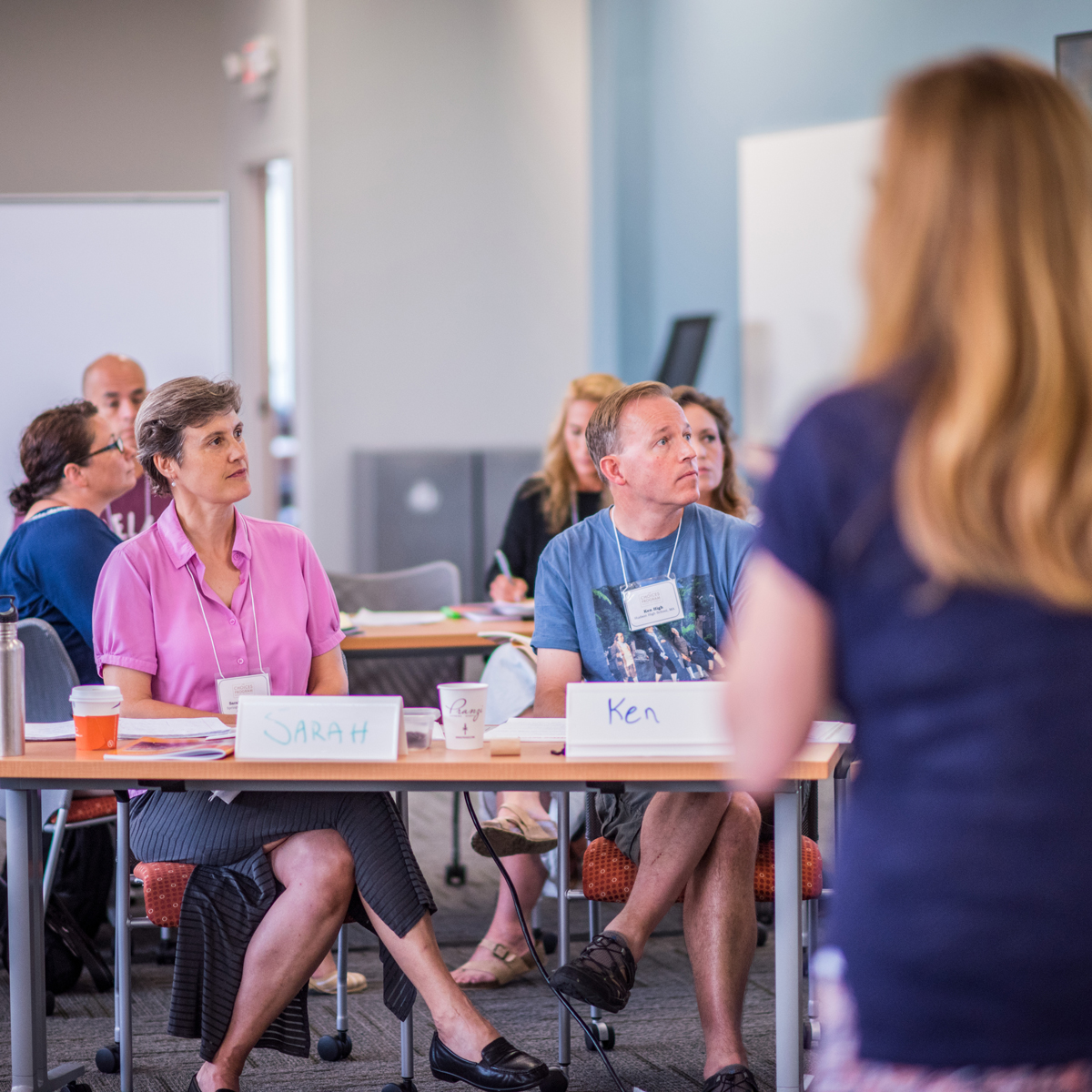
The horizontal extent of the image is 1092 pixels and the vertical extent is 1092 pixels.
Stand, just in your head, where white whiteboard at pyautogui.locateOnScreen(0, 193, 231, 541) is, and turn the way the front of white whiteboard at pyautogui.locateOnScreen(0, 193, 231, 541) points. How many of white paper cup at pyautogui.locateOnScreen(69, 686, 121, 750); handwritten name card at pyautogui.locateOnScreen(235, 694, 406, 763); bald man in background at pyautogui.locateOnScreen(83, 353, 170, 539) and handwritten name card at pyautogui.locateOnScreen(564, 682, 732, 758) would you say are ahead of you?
4

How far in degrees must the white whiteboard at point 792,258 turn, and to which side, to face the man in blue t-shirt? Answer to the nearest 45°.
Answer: approximately 45° to its left

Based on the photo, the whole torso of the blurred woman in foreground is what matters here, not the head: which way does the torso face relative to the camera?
away from the camera

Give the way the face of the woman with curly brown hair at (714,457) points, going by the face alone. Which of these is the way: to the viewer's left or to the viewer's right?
to the viewer's right

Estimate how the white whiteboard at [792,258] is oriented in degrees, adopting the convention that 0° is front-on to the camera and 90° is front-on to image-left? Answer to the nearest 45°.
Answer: approximately 45°

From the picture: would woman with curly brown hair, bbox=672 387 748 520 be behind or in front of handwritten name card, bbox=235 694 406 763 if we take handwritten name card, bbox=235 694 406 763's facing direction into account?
behind

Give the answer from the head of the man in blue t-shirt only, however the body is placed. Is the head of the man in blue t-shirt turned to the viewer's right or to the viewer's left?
to the viewer's right

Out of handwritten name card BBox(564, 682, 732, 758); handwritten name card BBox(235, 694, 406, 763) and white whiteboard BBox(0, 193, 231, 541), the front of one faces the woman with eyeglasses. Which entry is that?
the white whiteboard
